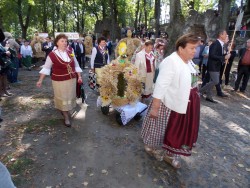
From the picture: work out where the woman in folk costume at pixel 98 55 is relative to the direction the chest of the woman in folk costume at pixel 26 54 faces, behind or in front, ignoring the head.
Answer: in front

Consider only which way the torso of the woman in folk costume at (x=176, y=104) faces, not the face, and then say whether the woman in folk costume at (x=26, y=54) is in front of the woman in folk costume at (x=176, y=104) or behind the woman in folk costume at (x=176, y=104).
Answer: behind

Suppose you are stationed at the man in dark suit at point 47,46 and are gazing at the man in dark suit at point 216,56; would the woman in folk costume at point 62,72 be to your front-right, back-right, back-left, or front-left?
front-right

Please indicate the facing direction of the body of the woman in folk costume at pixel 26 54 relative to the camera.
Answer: toward the camera

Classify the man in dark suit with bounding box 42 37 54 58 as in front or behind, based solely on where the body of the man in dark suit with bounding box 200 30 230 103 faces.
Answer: behind

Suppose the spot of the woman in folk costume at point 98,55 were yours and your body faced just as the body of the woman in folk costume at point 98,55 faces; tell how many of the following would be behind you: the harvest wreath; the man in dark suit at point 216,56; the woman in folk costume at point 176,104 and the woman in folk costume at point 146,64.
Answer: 0

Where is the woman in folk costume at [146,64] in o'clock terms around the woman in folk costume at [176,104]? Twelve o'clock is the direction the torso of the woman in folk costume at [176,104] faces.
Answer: the woman in folk costume at [146,64] is roughly at 7 o'clock from the woman in folk costume at [176,104].

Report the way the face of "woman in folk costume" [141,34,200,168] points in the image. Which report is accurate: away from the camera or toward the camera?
toward the camera
